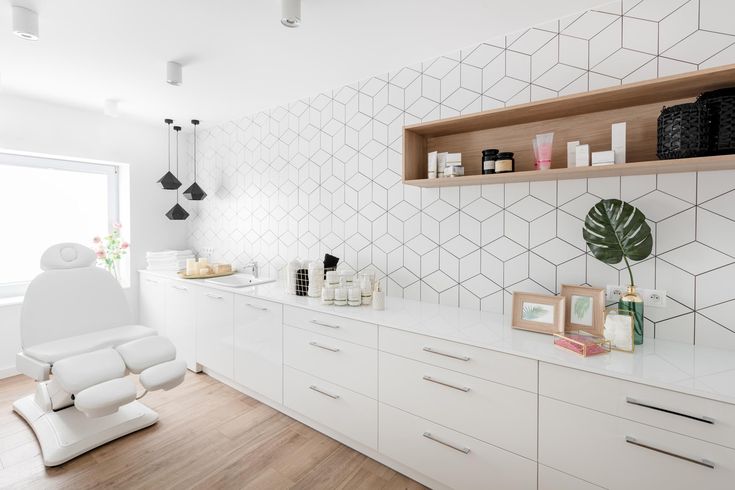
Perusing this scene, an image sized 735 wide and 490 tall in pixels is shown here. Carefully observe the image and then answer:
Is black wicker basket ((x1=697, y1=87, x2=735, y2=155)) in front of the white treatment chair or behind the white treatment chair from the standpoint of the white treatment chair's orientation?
in front

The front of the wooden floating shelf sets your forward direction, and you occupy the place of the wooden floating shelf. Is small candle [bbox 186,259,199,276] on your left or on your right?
on your right

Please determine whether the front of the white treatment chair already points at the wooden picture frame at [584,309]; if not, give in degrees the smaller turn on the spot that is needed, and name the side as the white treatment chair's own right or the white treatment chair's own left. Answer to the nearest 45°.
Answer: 0° — it already faces it

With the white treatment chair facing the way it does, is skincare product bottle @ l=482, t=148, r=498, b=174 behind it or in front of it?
in front

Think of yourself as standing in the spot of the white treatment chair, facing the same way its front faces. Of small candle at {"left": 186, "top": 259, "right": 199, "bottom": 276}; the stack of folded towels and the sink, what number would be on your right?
0

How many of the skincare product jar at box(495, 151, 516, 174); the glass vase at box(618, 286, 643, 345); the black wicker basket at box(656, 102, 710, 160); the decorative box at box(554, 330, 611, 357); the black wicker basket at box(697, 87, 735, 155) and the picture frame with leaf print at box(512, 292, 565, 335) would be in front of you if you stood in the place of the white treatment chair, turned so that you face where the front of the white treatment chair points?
6

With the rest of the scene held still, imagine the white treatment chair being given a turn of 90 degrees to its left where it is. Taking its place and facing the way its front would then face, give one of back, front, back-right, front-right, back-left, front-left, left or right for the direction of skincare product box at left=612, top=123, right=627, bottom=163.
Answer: right

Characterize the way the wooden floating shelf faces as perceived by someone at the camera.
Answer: facing the viewer and to the left of the viewer

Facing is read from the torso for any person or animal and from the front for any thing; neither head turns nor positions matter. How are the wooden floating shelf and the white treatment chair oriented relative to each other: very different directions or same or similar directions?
very different directions

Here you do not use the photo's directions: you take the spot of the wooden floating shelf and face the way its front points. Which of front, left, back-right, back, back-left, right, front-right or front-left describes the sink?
front-right

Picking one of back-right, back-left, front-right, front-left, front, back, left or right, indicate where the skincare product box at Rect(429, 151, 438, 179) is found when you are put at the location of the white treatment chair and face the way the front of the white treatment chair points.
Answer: front

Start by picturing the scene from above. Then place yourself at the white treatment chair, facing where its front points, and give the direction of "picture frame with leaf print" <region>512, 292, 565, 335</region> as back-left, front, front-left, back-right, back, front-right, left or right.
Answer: front

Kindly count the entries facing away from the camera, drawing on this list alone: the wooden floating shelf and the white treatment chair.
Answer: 0
